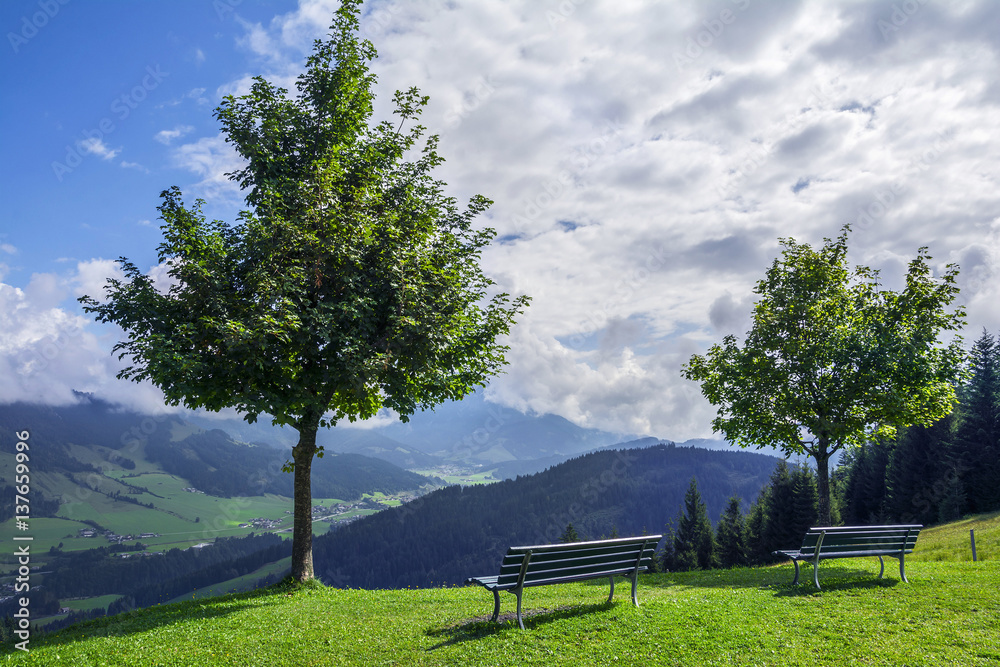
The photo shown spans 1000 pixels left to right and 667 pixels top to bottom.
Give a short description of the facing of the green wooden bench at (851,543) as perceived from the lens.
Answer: facing away from the viewer and to the left of the viewer

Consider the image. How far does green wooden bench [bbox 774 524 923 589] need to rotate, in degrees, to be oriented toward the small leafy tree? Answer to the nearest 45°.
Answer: approximately 45° to its right
